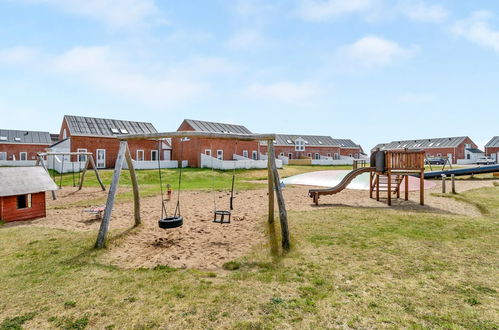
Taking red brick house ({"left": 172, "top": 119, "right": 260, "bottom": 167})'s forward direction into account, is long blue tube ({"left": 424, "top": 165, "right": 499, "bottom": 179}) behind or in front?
in front

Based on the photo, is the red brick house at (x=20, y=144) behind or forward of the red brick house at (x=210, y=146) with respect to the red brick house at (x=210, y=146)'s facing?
behind

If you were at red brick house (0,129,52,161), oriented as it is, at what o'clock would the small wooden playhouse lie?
The small wooden playhouse is roughly at 12 o'clock from the red brick house.

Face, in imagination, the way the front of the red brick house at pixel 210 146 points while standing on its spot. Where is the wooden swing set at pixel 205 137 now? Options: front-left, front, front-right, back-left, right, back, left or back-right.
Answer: front-right

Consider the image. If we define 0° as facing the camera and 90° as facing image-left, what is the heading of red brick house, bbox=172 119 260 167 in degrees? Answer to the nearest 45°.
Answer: approximately 315°

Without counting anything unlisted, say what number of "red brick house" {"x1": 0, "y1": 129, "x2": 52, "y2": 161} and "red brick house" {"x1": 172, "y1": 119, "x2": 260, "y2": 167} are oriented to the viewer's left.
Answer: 0

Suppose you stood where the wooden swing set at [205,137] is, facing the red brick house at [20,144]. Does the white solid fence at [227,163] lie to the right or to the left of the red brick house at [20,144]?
right

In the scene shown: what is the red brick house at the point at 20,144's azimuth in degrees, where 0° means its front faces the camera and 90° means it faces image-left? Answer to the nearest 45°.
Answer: approximately 0°

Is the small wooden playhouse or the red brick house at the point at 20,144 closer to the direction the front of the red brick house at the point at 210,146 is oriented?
the small wooden playhouse

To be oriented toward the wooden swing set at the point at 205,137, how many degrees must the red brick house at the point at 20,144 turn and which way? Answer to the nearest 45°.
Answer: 0° — it already faces it

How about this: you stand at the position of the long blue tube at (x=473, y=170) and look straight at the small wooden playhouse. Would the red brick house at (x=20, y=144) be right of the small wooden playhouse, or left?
right

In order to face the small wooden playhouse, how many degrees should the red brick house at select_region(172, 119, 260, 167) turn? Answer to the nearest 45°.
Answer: approximately 45° to its right
